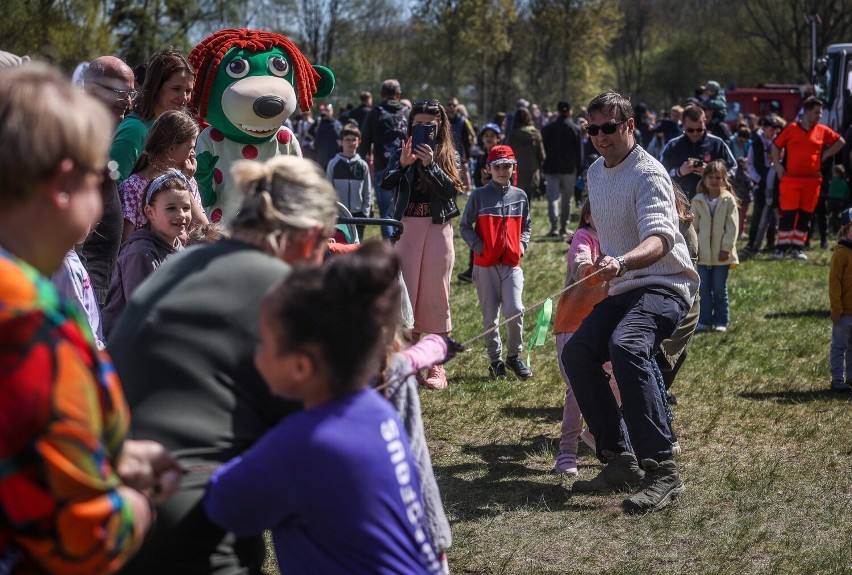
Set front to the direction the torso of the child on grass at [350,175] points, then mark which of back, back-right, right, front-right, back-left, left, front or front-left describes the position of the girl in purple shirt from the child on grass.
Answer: front

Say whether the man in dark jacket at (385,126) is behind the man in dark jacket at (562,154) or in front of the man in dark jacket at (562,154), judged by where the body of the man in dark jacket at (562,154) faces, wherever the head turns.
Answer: behind

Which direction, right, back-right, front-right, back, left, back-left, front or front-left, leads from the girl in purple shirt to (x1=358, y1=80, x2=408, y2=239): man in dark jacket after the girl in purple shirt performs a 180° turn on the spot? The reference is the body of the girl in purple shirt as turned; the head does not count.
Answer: back-left

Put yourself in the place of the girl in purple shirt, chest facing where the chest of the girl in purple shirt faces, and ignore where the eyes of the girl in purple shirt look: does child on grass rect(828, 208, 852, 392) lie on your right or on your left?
on your right

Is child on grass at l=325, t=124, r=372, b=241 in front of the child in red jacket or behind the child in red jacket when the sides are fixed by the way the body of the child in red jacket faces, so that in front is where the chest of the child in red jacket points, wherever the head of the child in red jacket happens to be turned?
behind

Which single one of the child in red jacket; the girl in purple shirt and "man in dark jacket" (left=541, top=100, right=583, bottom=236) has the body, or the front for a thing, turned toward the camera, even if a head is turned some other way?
the child in red jacket

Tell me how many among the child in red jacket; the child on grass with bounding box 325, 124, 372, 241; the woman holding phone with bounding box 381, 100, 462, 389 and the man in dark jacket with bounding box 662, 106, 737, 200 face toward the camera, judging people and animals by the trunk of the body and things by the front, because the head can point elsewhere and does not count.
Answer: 4

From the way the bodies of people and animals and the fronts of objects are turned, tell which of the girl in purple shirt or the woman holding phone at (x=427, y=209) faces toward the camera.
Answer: the woman holding phone

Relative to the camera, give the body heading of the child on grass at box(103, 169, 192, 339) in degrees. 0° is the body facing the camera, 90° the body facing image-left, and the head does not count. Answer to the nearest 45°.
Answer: approximately 315°

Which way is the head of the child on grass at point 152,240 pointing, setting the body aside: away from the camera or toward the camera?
toward the camera

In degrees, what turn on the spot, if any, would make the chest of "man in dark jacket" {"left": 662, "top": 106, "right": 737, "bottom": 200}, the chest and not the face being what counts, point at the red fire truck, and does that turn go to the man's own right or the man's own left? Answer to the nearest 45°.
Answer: approximately 180°

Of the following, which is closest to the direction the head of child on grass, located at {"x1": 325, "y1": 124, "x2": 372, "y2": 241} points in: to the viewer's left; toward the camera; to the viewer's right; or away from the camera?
toward the camera

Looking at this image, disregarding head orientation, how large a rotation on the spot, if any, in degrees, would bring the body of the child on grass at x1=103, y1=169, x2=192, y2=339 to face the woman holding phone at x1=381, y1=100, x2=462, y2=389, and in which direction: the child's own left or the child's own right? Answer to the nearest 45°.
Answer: approximately 90° to the child's own left

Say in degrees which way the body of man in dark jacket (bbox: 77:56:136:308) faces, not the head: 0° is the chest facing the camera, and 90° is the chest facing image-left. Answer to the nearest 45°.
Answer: approximately 315°

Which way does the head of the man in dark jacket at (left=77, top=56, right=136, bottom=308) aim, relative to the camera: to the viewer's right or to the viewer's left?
to the viewer's right

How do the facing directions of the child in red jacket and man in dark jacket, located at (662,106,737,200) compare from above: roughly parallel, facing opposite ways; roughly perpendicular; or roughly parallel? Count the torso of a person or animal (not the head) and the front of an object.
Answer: roughly parallel

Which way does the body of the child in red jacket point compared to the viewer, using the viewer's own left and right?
facing the viewer
